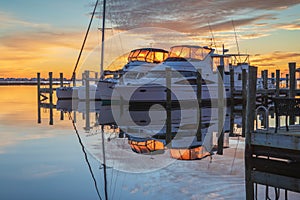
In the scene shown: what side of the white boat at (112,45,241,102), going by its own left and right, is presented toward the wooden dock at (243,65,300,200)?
left

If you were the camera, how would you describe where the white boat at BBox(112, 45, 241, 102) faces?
facing to the left of the viewer
